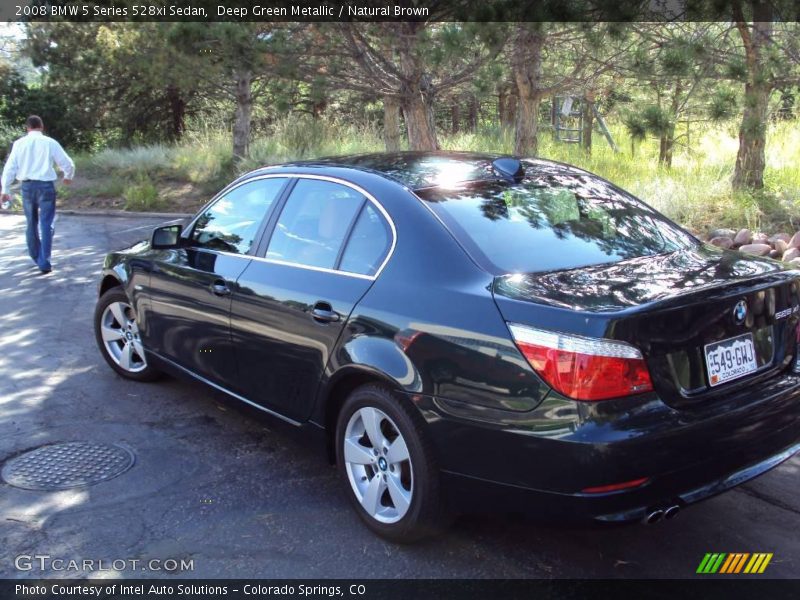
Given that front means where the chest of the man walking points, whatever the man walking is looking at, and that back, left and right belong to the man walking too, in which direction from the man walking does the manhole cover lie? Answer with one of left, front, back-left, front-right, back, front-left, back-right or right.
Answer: back

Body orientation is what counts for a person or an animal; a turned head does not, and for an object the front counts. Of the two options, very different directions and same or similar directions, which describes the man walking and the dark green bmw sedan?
same or similar directions

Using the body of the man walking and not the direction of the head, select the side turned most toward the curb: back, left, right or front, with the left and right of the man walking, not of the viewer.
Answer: front

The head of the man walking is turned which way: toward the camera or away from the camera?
away from the camera

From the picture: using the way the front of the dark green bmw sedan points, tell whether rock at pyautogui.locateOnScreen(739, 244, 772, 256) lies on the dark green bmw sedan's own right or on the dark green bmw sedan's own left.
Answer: on the dark green bmw sedan's own right

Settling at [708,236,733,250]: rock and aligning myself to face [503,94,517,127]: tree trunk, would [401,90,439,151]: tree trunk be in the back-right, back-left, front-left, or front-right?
front-left

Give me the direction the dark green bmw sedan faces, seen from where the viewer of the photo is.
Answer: facing away from the viewer and to the left of the viewer

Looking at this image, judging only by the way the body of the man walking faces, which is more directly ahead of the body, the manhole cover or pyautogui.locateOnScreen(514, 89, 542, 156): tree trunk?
the tree trunk

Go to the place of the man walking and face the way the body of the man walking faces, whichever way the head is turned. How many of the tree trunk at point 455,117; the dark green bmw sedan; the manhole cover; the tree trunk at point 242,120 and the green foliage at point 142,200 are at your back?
2

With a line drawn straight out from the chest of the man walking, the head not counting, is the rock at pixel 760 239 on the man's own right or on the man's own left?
on the man's own right

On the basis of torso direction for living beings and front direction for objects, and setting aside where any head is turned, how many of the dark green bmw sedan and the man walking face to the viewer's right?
0

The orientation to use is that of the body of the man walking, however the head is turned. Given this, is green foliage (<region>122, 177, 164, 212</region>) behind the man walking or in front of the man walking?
in front

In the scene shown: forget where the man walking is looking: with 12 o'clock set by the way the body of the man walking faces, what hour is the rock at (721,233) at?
The rock is roughly at 4 o'clock from the man walking.

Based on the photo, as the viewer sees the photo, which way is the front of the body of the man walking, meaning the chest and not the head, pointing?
away from the camera

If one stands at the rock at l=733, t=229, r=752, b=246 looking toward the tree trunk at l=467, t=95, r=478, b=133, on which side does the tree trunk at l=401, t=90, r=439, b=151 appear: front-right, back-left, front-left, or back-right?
front-left

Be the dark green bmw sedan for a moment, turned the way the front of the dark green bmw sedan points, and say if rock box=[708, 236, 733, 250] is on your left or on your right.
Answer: on your right
